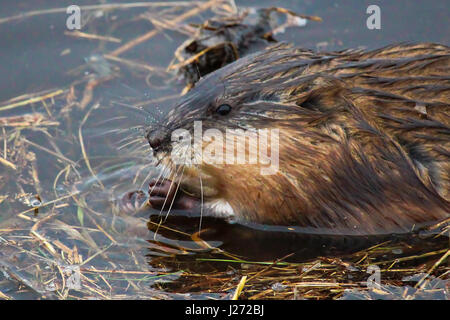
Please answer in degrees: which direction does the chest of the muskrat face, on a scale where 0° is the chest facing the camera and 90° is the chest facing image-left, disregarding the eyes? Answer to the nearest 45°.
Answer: approximately 90°
